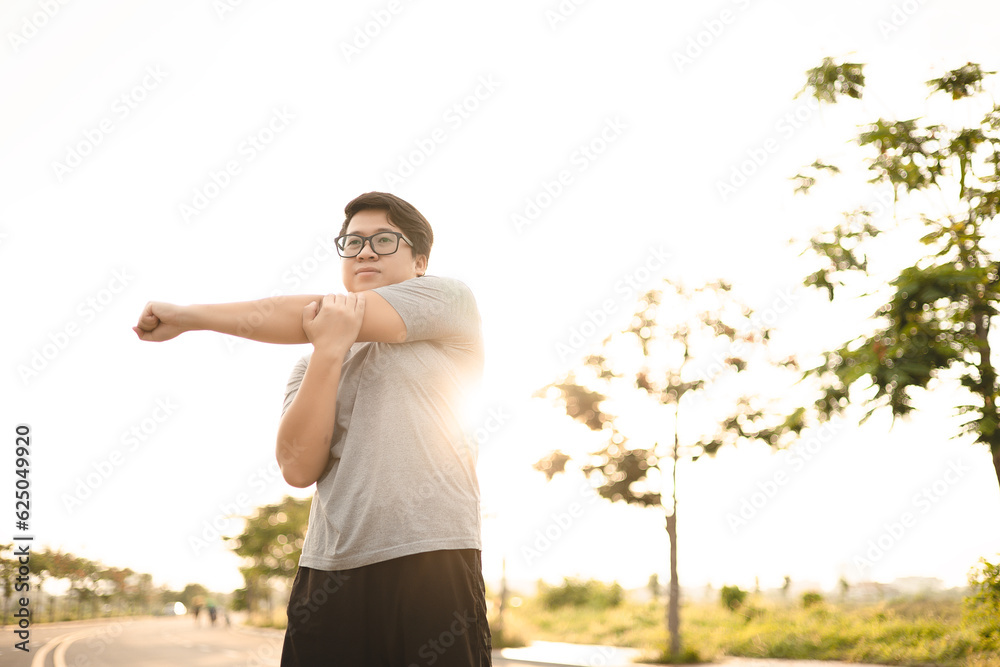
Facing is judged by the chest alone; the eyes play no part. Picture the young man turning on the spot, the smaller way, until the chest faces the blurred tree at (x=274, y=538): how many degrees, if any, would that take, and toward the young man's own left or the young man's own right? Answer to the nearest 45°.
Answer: approximately 135° to the young man's own right

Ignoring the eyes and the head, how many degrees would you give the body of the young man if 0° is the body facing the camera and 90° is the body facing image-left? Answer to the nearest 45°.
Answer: approximately 45°

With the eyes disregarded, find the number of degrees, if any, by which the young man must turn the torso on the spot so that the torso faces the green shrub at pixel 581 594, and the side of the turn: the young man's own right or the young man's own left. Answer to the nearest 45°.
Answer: approximately 135° to the young man's own right

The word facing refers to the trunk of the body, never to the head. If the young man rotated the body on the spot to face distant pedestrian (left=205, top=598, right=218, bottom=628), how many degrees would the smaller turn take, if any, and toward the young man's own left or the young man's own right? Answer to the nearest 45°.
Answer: approximately 135° to the young man's own right

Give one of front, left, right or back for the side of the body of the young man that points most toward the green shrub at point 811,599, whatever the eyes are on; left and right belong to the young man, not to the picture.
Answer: back

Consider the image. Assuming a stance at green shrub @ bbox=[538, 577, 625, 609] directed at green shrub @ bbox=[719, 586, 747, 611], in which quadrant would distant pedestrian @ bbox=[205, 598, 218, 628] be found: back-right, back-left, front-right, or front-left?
back-right
